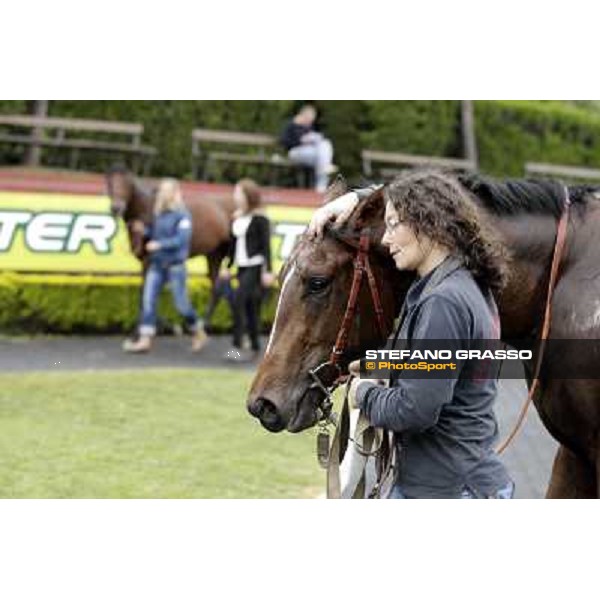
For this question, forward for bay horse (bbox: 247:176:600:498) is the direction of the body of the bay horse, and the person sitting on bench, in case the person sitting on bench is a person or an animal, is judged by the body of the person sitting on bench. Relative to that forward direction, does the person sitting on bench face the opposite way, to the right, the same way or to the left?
the opposite way

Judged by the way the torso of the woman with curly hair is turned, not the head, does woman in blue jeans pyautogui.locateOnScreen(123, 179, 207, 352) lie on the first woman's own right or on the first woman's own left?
on the first woman's own right

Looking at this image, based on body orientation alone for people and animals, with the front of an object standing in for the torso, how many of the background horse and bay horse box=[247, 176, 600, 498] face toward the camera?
0

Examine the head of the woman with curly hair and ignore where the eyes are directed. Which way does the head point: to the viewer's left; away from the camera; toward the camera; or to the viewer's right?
to the viewer's left

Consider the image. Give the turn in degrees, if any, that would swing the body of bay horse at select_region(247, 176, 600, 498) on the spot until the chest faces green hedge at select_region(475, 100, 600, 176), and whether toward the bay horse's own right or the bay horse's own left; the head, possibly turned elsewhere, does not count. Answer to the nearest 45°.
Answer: approximately 90° to the bay horse's own right

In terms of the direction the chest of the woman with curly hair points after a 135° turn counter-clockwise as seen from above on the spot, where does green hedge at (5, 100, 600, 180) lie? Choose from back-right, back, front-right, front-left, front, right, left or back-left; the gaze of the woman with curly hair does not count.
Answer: back-left

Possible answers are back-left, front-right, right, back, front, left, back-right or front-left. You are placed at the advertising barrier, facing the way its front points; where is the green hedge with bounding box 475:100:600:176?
back-left

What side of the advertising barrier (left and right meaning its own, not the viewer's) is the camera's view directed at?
front

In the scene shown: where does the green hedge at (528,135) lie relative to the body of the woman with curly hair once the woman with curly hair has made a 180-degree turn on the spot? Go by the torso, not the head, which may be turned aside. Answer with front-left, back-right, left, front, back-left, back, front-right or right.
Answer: left

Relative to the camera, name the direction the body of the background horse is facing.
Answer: to the viewer's left

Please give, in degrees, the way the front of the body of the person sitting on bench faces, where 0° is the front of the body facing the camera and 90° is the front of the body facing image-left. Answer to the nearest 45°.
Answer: approximately 270°

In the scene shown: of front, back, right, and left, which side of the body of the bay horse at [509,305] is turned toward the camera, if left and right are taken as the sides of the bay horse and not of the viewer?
left

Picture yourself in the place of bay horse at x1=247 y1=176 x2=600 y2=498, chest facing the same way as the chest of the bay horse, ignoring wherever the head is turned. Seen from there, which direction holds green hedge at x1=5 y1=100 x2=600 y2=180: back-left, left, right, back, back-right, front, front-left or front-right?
right

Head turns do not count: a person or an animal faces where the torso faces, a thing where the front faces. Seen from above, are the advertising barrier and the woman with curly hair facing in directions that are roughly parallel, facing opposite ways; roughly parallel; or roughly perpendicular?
roughly perpendicular
